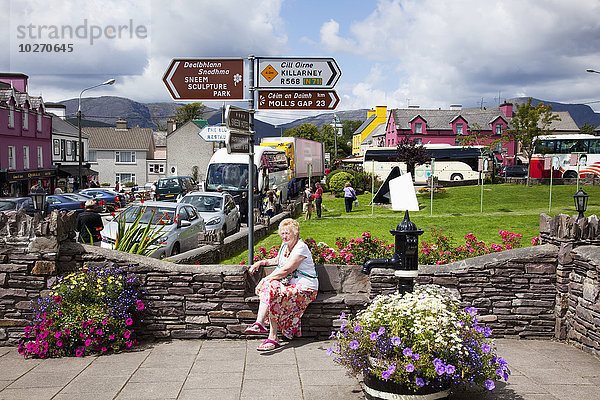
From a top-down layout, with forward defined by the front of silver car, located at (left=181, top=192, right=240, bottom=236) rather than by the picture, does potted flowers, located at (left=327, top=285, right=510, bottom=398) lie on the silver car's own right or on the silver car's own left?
on the silver car's own left

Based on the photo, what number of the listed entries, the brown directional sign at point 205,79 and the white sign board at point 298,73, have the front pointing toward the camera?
2

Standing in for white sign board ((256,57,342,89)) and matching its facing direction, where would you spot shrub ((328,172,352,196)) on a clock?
The shrub is roughly at 6 o'clock from the white sign board.

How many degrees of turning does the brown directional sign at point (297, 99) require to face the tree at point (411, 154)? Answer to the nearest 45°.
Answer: approximately 180°

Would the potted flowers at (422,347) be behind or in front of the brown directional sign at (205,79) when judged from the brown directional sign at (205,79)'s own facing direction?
in front

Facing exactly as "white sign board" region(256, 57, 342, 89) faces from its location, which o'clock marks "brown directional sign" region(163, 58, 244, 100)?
The brown directional sign is roughly at 3 o'clock from the white sign board.

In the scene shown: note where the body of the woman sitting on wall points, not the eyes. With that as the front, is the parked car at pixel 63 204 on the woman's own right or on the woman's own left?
on the woman's own right

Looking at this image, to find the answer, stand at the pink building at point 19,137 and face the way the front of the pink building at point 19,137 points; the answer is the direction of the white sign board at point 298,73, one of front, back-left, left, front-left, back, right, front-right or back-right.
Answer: front-right

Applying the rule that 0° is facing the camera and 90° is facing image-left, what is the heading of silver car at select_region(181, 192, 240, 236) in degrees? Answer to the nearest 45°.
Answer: approximately 45°
